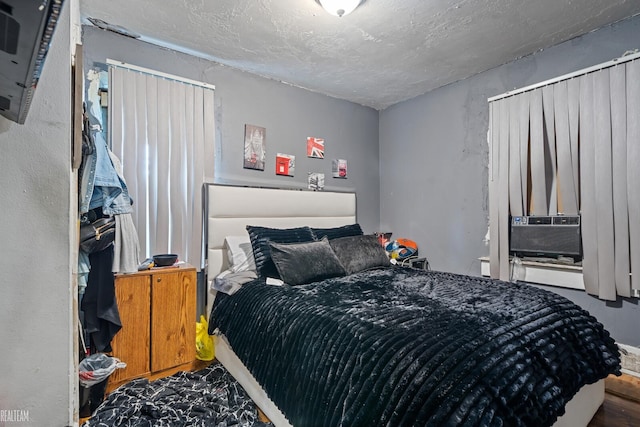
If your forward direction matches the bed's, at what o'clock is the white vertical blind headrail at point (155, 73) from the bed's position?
The white vertical blind headrail is roughly at 5 o'clock from the bed.

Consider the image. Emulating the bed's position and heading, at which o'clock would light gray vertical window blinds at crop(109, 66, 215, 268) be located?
The light gray vertical window blinds is roughly at 5 o'clock from the bed.

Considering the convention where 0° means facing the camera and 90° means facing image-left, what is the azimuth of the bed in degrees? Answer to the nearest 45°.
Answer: approximately 315°

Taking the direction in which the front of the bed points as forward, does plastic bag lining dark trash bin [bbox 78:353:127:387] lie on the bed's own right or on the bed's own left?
on the bed's own right

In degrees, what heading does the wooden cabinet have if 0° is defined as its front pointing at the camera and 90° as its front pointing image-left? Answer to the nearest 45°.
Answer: approximately 315°

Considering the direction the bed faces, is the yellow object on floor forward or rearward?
rearward

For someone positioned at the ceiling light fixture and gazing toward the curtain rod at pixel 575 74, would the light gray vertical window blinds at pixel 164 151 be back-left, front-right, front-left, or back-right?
back-left

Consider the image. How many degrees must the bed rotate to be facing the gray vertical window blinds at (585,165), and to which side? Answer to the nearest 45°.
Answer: approximately 90° to its left
